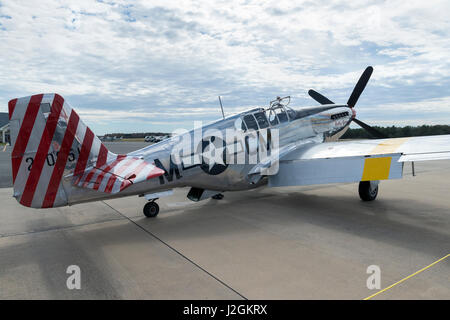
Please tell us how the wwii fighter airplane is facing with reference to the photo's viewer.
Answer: facing away from the viewer and to the right of the viewer
